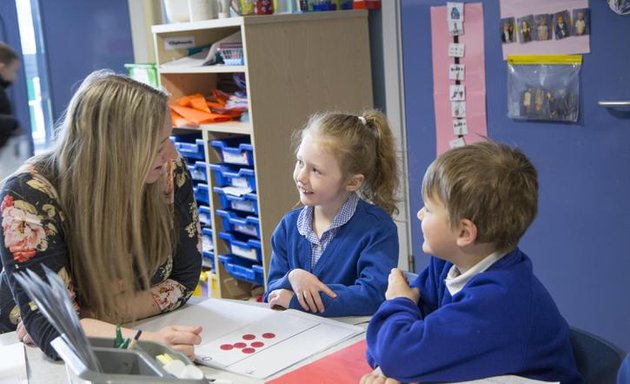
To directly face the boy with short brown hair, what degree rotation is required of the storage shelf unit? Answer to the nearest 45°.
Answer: approximately 45° to its left

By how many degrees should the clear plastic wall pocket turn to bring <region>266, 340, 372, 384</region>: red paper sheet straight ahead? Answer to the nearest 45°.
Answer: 0° — it already faces it

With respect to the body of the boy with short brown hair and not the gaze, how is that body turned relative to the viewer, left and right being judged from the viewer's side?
facing to the left of the viewer

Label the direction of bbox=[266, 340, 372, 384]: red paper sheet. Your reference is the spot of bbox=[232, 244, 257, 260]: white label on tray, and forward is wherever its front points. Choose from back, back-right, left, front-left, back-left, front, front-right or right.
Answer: front-left

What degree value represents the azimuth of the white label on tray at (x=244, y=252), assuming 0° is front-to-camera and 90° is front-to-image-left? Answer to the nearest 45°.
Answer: approximately 45°

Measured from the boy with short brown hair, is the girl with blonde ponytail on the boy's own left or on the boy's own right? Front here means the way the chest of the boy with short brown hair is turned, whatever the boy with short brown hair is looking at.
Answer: on the boy's own right

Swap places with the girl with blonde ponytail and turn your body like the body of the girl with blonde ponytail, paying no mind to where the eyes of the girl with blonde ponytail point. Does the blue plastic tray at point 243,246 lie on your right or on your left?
on your right

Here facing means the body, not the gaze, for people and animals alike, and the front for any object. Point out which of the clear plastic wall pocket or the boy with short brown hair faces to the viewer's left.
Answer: the boy with short brown hair

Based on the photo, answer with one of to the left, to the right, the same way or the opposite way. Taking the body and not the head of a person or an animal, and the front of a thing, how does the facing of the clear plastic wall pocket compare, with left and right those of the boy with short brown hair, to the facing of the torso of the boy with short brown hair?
to the left

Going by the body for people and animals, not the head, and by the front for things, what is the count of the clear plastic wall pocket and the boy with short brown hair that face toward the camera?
1

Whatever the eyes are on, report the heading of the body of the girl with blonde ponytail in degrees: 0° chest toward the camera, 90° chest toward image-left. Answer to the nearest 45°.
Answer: approximately 45°

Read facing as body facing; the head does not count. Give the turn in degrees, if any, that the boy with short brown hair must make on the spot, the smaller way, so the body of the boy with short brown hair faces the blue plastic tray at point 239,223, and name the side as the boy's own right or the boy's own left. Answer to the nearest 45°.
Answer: approximately 45° to the boy's own right

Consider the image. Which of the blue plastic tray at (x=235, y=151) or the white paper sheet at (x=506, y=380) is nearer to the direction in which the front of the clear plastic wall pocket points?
the white paper sheet

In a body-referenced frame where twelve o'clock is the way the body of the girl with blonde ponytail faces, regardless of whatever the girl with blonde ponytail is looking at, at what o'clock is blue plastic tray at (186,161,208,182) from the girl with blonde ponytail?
The blue plastic tray is roughly at 4 o'clock from the girl with blonde ponytail.
